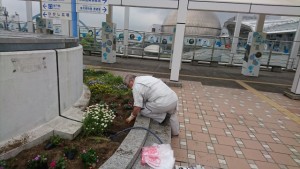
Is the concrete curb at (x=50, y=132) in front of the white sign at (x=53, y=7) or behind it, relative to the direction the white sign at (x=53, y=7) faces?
in front

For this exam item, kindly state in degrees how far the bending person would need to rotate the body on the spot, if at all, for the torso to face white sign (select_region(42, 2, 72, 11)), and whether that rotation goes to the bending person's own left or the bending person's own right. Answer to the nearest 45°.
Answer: approximately 45° to the bending person's own right

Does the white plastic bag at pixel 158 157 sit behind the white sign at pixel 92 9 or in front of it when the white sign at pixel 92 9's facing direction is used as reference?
in front

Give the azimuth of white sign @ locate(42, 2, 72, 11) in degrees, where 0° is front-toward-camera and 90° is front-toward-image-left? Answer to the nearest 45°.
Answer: approximately 0°

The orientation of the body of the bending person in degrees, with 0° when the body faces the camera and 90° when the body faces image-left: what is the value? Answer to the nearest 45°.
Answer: approximately 90°

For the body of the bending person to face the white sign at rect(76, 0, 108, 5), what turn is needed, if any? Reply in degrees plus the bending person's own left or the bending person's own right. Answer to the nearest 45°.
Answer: approximately 45° to the bending person's own right

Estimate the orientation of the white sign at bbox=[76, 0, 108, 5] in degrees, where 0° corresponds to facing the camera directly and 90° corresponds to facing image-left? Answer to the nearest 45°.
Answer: approximately 0°

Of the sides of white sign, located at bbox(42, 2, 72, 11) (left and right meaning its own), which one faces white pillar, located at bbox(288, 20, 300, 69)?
left
